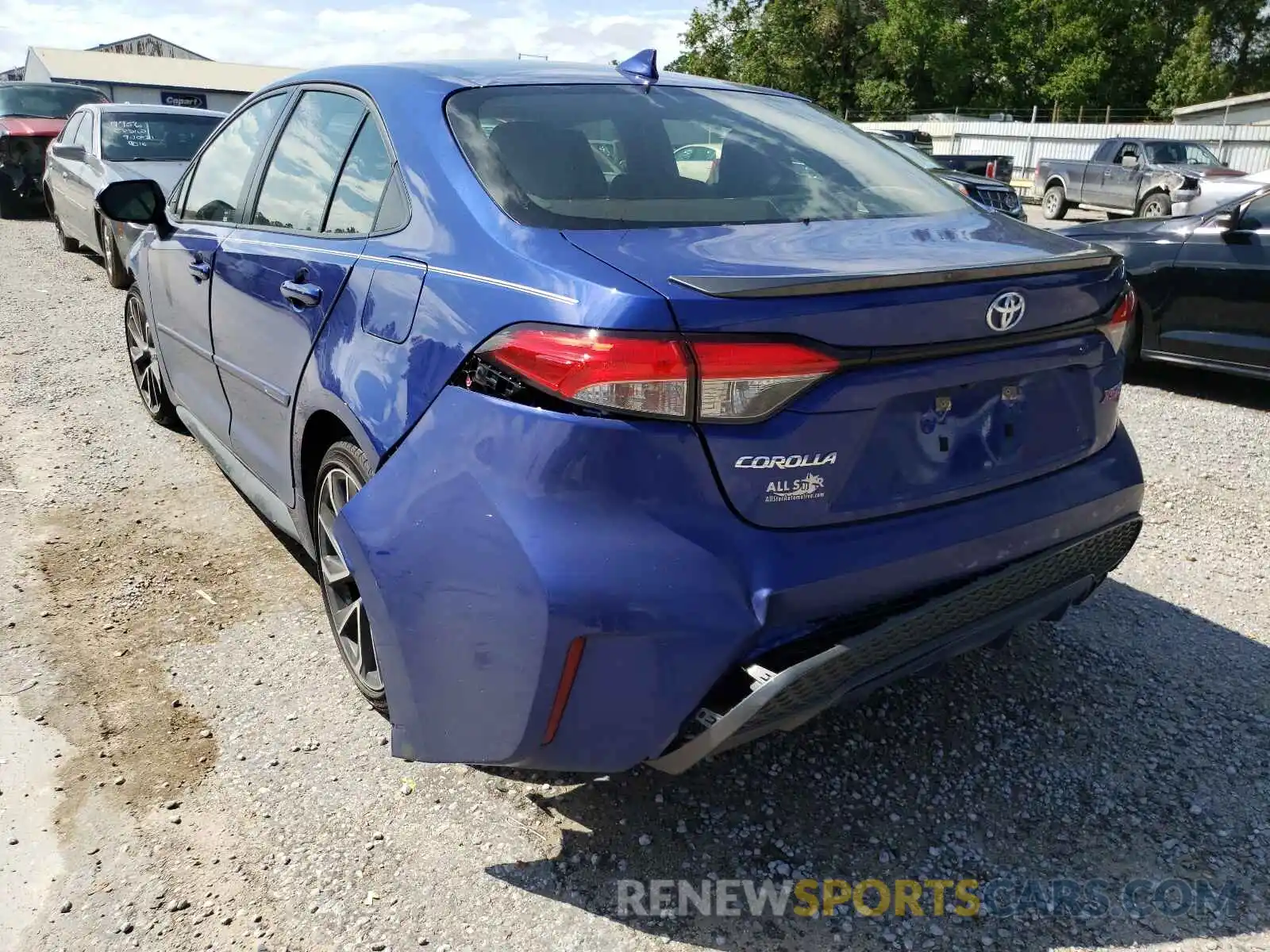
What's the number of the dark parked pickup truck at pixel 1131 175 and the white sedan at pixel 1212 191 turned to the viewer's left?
1

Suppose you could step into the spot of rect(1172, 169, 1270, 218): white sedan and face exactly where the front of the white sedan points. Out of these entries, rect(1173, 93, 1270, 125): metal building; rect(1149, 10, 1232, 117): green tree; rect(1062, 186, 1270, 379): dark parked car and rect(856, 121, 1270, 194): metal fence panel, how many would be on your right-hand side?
3

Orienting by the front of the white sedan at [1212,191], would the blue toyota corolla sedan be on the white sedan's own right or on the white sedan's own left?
on the white sedan's own left

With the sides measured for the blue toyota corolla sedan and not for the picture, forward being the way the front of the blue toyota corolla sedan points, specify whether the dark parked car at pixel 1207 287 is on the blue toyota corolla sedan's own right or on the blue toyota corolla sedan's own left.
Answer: on the blue toyota corolla sedan's own right

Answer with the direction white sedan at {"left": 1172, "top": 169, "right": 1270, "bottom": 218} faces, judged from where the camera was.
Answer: facing to the left of the viewer

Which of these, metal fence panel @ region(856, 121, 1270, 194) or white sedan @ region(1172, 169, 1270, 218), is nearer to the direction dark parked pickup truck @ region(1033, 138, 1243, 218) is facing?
the white sedan

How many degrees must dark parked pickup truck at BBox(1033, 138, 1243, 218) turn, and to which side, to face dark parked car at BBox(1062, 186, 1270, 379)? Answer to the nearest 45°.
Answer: approximately 45° to its right

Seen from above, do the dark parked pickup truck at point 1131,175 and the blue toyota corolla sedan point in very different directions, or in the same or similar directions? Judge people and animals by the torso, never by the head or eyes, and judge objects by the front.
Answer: very different directions

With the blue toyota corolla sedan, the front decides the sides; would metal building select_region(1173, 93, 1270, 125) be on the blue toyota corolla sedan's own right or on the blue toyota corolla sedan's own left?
on the blue toyota corolla sedan's own right

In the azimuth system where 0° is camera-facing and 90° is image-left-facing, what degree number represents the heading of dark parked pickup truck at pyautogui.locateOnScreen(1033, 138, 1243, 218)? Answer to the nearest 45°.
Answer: approximately 315°

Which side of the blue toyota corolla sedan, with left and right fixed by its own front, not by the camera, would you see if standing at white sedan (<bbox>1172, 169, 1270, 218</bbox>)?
right

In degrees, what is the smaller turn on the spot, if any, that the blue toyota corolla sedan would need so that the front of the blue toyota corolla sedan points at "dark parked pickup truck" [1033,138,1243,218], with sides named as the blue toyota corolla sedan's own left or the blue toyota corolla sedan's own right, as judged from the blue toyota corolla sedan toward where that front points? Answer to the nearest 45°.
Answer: approximately 90° to the blue toyota corolla sedan's own right

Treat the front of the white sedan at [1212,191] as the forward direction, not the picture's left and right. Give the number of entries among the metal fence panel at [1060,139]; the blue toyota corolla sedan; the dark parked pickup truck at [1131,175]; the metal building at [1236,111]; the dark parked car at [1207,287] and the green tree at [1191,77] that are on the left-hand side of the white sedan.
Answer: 2
